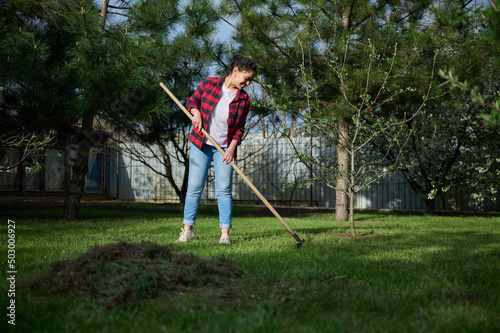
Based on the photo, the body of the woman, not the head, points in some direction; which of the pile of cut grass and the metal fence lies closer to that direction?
the pile of cut grass

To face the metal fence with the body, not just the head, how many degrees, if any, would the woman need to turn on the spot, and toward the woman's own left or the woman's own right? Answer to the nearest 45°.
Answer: approximately 180°

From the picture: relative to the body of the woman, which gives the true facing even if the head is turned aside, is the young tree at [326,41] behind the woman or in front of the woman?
behind

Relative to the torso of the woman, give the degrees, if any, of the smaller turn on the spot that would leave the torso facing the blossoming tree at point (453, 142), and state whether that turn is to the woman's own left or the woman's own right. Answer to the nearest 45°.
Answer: approximately 135° to the woman's own left

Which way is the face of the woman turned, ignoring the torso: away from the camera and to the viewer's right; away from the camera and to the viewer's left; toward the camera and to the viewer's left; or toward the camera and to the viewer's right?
toward the camera and to the viewer's right

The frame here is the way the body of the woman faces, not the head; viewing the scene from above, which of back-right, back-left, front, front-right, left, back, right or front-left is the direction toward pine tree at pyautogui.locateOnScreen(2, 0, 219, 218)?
back-right

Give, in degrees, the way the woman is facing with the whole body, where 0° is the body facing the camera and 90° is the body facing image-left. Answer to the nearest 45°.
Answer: approximately 0°

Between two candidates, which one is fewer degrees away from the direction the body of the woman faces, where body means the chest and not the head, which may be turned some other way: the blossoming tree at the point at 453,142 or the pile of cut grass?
the pile of cut grass

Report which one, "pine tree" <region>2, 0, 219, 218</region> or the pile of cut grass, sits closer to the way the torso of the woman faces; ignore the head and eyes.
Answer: the pile of cut grass

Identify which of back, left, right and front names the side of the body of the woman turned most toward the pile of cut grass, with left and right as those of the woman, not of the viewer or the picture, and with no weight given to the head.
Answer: front
